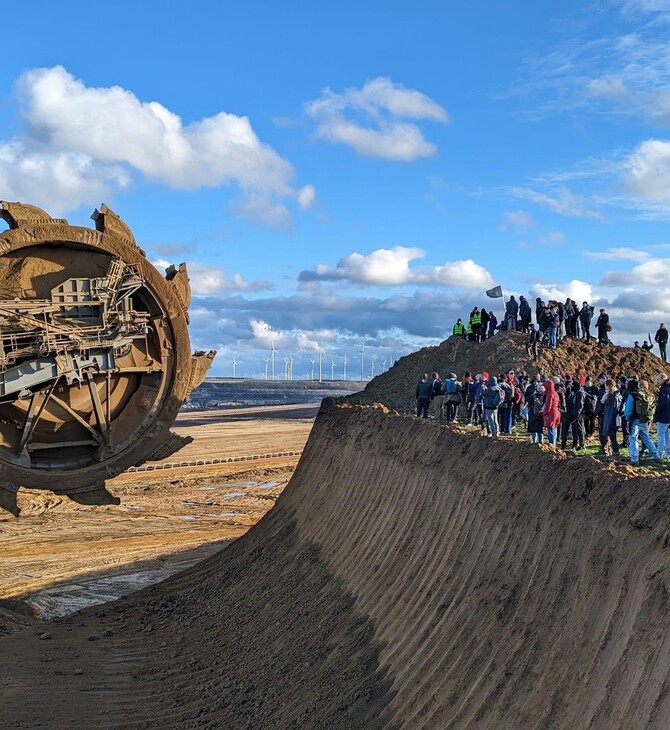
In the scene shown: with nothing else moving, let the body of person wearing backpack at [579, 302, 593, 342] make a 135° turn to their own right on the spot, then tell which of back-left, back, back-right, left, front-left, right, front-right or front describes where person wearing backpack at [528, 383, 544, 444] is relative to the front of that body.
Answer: right

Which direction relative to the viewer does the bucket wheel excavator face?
to the viewer's right

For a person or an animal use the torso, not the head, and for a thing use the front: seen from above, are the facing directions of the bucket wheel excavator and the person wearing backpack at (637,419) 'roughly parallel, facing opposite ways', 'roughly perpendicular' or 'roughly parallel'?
roughly perpendicular

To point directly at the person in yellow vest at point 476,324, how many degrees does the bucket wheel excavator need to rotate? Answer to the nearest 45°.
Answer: approximately 45° to its left

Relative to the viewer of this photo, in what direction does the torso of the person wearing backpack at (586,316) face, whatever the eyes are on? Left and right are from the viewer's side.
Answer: facing away from the viewer and to the left of the viewer

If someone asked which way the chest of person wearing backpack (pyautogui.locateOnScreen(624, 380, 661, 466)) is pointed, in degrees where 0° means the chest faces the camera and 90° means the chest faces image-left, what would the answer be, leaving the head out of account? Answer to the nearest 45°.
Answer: approximately 135°

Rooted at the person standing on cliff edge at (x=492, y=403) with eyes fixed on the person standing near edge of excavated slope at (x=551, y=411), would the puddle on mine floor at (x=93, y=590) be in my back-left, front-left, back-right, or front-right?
back-right
